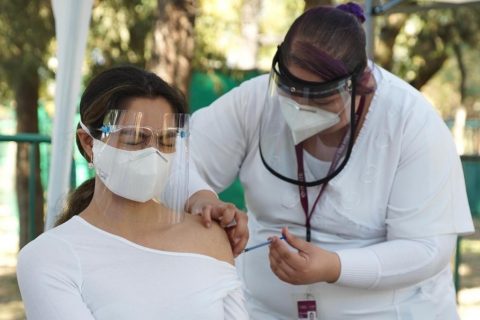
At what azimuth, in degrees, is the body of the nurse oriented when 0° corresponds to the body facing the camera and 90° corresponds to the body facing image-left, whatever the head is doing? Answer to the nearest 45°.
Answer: approximately 45°

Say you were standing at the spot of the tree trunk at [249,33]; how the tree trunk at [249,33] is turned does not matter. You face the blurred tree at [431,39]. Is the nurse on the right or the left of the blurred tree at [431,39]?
right

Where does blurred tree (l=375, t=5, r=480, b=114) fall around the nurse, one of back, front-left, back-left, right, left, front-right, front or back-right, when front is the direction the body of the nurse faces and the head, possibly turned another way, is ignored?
back-right

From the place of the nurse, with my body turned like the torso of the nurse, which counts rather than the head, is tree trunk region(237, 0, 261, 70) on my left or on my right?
on my right

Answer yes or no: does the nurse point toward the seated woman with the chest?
yes

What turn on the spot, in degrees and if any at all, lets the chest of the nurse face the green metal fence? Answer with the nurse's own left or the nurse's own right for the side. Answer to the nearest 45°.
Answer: approximately 90° to the nurse's own right

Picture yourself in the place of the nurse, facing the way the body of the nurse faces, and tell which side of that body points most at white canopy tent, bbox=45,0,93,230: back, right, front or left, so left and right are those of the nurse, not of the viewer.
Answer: right

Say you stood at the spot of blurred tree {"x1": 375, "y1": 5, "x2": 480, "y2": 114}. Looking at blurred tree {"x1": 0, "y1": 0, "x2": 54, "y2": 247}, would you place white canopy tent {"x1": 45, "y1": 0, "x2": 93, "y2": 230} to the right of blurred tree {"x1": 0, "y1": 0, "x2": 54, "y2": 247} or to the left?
left
